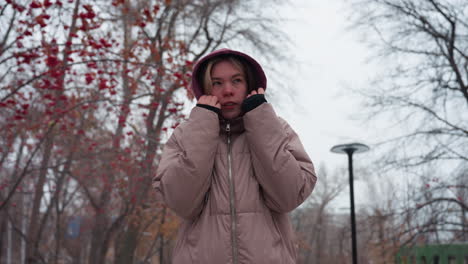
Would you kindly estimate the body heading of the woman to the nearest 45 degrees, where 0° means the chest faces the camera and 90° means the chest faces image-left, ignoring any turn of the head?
approximately 0°

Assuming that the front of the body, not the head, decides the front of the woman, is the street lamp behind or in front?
behind
